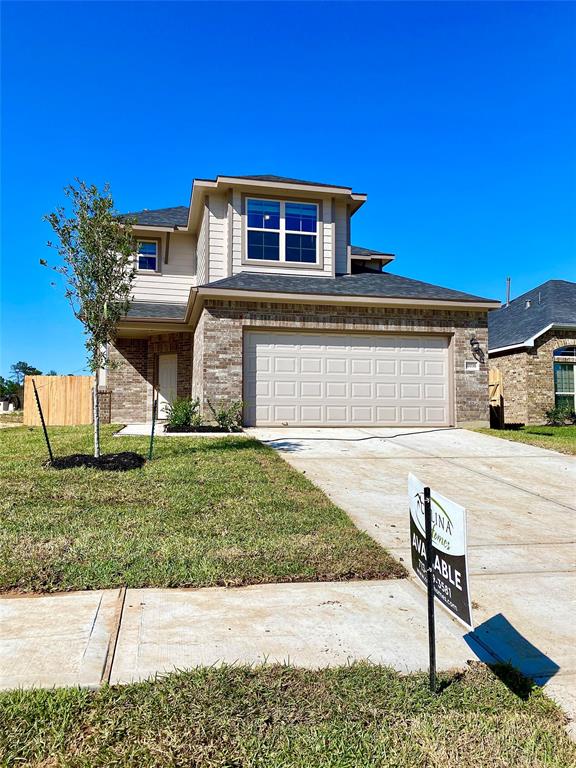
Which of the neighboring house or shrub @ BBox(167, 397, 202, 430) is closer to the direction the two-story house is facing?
the shrub

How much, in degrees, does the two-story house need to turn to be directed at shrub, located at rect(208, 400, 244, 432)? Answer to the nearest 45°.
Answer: approximately 45° to its right

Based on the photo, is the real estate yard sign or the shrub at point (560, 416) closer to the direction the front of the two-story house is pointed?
the real estate yard sign

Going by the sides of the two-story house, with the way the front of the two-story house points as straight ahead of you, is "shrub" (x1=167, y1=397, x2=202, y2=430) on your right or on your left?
on your right

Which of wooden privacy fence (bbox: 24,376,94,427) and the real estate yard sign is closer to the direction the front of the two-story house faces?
the real estate yard sign

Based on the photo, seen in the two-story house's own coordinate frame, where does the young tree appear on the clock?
The young tree is roughly at 1 o'clock from the two-story house.

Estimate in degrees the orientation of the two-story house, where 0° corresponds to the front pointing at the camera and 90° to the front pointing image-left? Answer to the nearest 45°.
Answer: approximately 0°

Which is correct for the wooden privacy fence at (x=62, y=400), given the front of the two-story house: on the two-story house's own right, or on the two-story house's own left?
on the two-story house's own right

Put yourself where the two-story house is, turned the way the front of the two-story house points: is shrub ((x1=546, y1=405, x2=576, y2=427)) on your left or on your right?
on your left

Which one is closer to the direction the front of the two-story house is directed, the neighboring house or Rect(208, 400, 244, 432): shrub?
the shrub

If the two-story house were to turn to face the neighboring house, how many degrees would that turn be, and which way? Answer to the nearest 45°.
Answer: approximately 135° to its left

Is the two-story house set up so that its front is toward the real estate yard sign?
yes

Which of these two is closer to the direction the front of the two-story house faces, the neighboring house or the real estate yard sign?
the real estate yard sign
